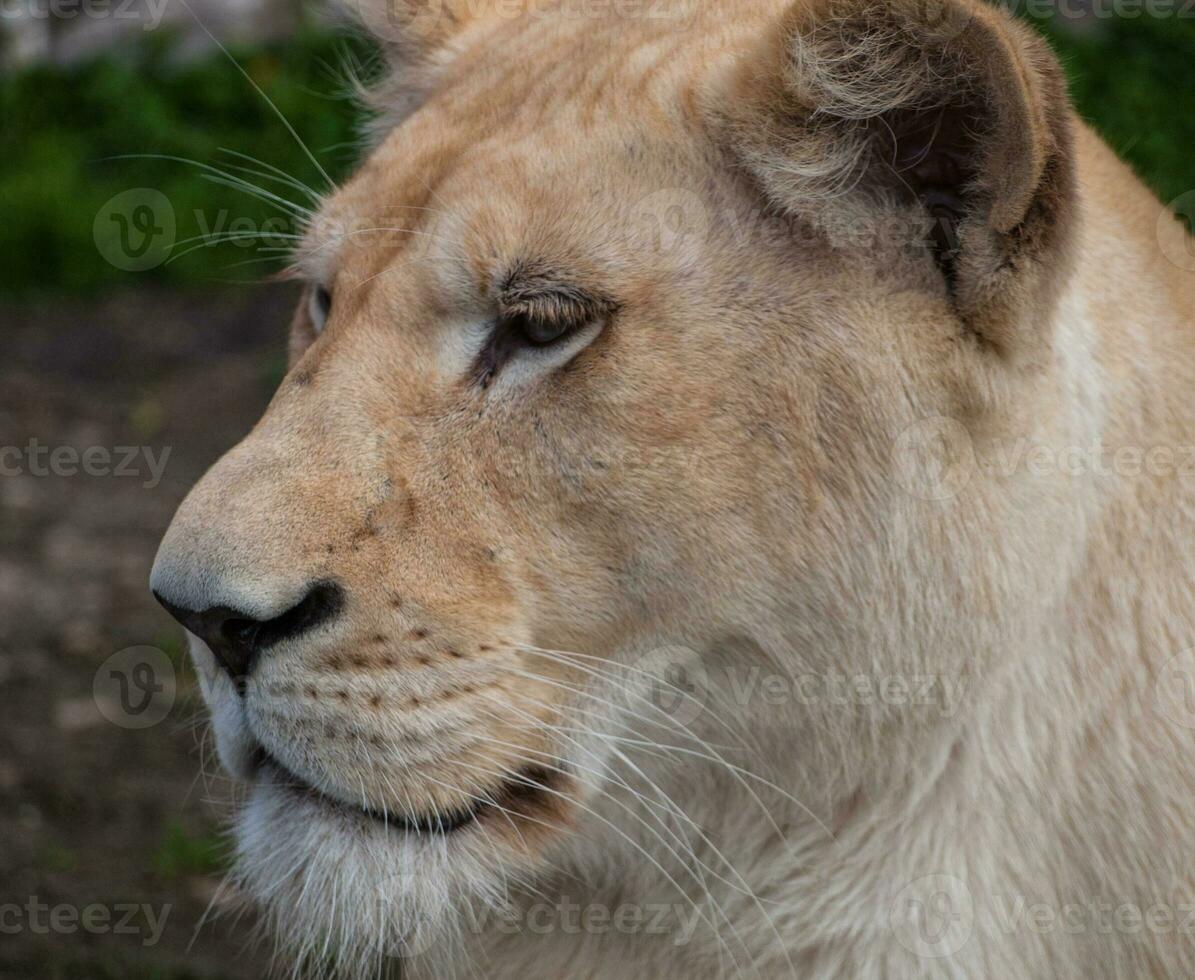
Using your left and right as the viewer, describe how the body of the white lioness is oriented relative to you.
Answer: facing the viewer and to the left of the viewer
